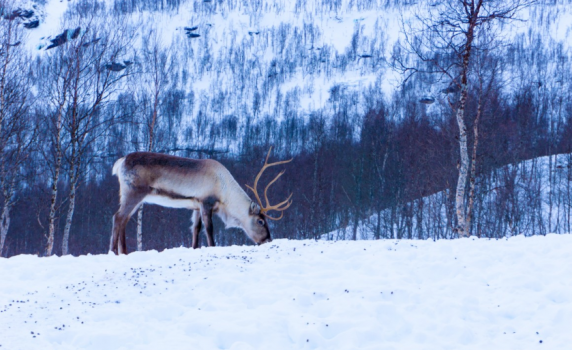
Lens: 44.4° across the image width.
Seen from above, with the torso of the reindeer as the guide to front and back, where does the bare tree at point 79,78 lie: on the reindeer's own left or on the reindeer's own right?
on the reindeer's own left

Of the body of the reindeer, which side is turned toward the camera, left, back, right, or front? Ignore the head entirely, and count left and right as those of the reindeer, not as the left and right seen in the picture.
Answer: right
